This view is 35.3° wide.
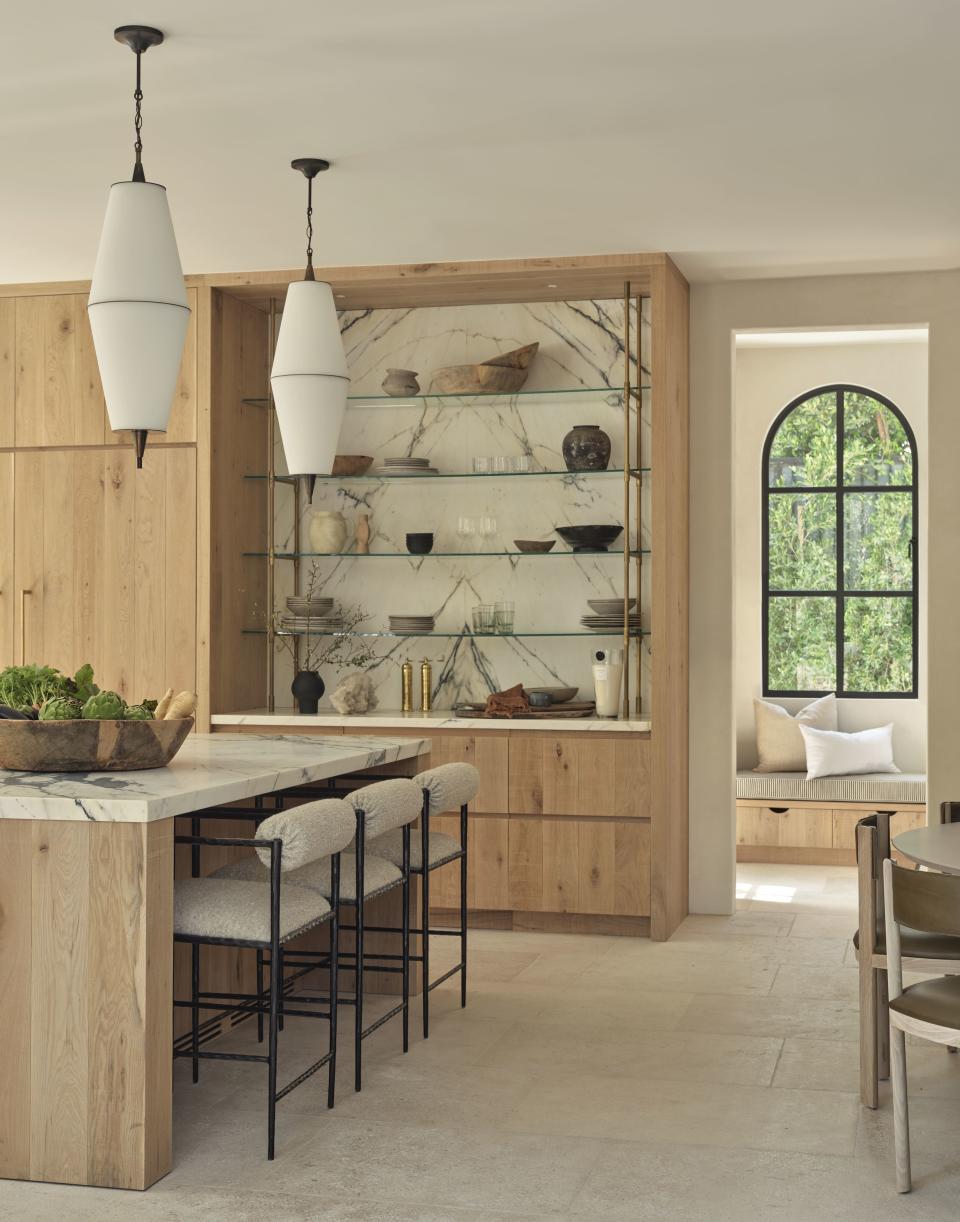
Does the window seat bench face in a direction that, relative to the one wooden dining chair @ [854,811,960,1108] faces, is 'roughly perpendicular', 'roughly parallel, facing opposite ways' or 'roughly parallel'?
roughly perpendicular

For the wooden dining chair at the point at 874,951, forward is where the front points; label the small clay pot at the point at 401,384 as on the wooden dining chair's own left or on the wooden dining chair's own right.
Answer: on the wooden dining chair's own left

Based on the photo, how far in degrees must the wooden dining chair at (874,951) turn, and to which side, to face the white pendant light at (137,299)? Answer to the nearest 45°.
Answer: approximately 180°

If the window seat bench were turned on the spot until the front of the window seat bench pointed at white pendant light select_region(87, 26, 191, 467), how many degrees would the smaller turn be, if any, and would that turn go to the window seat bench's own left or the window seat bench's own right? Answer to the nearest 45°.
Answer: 0° — it already faces it

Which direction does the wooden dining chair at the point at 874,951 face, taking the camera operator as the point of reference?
facing to the right of the viewer

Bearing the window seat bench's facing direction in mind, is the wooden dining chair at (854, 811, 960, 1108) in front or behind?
in front

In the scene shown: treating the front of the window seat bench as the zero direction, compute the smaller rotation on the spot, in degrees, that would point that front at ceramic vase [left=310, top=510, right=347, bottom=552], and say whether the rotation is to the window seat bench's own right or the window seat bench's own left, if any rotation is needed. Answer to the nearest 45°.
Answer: approximately 45° to the window seat bench's own right

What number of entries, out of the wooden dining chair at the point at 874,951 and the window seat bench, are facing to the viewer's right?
1

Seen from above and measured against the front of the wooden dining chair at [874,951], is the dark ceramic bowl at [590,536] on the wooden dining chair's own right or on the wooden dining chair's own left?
on the wooden dining chair's own left

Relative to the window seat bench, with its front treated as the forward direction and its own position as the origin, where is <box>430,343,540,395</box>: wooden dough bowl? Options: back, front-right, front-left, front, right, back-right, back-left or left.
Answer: front-right

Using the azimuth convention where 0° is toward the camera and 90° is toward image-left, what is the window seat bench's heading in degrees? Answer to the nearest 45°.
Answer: approximately 0°

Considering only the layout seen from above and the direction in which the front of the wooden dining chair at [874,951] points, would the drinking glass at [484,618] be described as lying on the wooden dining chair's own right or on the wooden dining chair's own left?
on the wooden dining chair's own left

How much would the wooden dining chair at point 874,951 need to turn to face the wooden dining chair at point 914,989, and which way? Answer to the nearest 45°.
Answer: approximately 90° to its right

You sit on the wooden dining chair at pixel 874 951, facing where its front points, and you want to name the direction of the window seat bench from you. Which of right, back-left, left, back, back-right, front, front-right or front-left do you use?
left

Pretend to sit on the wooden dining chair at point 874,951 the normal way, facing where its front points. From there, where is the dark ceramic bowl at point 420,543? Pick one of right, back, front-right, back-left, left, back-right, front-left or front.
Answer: back-left
